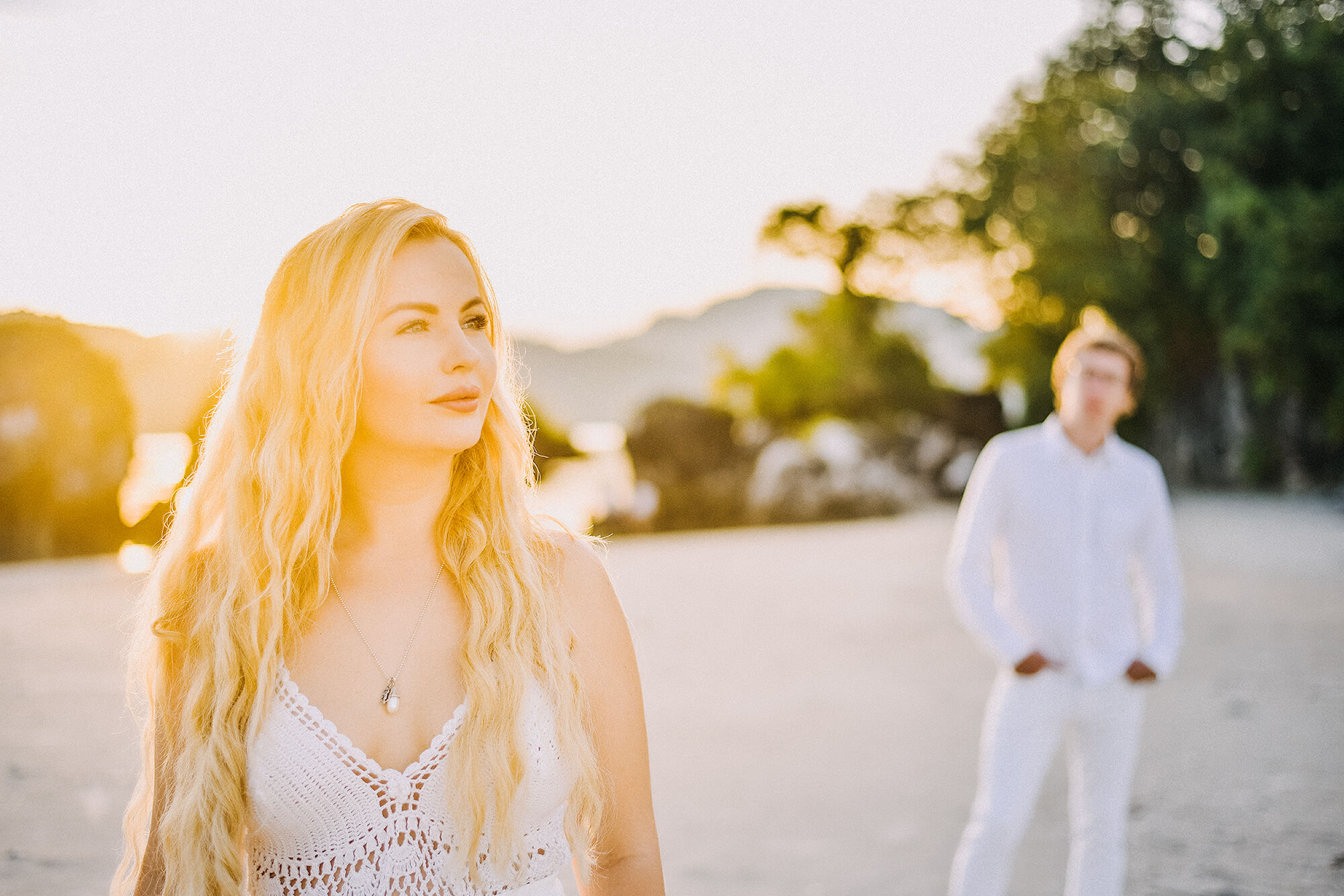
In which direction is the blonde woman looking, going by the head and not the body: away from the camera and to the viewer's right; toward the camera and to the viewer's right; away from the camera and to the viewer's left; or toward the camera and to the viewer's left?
toward the camera and to the viewer's right

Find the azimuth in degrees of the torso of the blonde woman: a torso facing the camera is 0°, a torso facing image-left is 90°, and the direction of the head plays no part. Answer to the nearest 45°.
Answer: approximately 0°

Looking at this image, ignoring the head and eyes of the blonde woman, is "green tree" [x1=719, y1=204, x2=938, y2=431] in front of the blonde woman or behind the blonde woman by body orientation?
behind

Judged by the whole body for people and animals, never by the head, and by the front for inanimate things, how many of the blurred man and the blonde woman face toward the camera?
2

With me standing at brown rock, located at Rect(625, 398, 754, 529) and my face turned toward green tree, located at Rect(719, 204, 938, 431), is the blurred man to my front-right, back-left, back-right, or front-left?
back-right

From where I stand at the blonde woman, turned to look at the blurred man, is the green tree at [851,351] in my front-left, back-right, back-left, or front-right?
front-left

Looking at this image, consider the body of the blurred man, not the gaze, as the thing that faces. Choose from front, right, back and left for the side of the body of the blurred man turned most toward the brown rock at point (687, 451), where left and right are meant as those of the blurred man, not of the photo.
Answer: back

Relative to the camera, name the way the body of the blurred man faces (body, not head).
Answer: toward the camera

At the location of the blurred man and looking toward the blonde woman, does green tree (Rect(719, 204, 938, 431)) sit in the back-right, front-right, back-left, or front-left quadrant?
back-right
